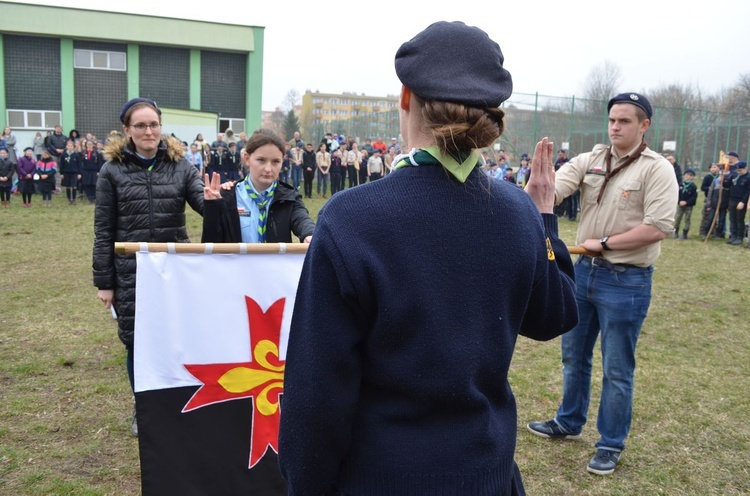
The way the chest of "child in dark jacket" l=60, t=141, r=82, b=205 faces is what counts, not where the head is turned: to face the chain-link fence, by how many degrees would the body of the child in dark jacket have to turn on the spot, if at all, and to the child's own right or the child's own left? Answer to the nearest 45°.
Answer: approximately 90° to the child's own left

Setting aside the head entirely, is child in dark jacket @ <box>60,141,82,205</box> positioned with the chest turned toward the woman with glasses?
yes

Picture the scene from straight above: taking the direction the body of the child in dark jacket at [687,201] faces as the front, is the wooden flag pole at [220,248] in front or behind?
in front

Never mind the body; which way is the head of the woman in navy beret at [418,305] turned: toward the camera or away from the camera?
away from the camera

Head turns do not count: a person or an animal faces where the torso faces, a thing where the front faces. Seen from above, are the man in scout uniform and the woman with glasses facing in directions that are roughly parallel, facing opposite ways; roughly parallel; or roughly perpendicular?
roughly perpendicular

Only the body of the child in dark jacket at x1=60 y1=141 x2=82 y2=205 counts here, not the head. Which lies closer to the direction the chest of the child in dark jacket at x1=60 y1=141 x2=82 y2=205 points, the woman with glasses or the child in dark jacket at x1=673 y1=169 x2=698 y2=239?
the woman with glasses

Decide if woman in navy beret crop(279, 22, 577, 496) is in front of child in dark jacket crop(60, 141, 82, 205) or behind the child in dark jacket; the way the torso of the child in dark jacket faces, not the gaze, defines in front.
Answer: in front

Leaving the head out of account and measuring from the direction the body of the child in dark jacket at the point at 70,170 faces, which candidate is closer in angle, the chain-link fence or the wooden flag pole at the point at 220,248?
the wooden flag pole

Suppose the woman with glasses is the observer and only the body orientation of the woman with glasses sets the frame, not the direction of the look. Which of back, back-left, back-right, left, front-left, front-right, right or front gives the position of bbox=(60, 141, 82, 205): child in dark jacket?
back

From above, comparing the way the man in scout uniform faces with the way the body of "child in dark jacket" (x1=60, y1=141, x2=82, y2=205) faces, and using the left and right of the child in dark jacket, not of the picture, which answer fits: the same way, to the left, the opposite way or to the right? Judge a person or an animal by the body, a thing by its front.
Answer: to the right

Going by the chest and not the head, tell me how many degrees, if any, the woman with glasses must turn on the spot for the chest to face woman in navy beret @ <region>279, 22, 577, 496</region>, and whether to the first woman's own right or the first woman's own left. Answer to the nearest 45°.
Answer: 0° — they already face them

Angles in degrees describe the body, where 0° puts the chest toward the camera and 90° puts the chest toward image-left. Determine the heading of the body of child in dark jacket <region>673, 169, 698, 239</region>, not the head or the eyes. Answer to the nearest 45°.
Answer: approximately 45°
